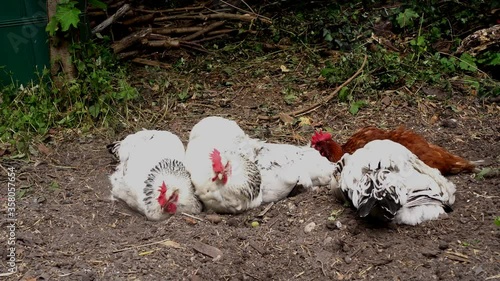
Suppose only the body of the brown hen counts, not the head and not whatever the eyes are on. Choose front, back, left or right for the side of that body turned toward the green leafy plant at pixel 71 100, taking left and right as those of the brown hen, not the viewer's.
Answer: front

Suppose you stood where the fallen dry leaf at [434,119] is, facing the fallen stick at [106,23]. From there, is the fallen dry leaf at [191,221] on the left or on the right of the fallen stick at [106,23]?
left

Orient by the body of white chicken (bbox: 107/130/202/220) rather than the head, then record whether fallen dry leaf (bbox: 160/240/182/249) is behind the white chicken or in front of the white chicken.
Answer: in front

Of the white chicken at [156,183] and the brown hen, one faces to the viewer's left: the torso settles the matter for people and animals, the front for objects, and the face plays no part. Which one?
the brown hen

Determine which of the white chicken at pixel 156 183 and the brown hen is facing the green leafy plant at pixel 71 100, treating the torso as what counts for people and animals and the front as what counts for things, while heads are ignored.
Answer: the brown hen

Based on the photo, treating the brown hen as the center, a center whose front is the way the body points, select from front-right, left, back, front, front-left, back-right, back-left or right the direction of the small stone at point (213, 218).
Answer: front-left

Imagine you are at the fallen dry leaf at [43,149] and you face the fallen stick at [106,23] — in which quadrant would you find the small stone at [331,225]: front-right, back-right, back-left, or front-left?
back-right

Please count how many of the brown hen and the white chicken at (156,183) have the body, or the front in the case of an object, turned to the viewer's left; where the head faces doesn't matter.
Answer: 1

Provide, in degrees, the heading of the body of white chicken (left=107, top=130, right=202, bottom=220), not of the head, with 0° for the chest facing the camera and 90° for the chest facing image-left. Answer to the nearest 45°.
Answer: approximately 315°

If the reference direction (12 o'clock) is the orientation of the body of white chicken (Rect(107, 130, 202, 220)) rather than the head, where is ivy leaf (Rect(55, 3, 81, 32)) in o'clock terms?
The ivy leaf is roughly at 7 o'clock from the white chicken.

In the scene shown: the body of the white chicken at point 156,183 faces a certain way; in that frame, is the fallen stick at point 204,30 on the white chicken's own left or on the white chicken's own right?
on the white chicken's own left

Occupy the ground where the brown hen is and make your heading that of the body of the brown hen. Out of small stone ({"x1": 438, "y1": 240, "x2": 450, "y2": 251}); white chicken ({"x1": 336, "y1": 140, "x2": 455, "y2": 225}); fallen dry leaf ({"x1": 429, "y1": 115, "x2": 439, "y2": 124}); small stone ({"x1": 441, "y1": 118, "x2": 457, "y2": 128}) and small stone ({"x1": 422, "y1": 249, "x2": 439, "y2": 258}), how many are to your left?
3

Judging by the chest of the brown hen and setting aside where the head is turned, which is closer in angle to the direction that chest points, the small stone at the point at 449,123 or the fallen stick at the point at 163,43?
the fallen stick

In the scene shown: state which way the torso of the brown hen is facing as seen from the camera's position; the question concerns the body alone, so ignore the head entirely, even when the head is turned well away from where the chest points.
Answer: to the viewer's left

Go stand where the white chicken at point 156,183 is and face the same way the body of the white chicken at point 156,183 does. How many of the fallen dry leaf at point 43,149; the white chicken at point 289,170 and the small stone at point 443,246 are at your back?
1

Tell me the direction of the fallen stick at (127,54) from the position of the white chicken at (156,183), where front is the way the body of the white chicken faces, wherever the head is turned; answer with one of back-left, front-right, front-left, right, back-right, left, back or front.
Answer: back-left

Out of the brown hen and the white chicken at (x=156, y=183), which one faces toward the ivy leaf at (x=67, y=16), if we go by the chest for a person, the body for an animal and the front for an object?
the brown hen

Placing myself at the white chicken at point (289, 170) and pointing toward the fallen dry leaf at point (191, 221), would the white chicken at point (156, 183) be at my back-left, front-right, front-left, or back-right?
front-right

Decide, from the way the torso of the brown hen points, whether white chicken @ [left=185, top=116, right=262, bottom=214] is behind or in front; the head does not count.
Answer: in front
